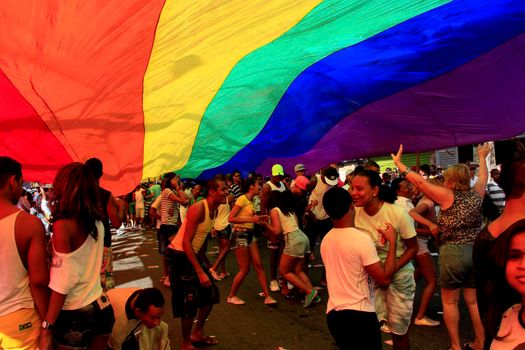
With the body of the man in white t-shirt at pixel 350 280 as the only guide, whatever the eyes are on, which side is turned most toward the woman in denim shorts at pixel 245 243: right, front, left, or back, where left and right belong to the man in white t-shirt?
left

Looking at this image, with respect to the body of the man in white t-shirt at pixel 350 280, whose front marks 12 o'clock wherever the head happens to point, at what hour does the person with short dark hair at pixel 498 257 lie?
The person with short dark hair is roughly at 3 o'clock from the man in white t-shirt.

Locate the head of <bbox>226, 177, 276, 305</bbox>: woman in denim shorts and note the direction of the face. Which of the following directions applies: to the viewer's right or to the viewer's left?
to the viewer's right

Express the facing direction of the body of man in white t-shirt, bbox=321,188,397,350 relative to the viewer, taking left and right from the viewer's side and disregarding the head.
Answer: facing away from the viewer and to the right of the viewer

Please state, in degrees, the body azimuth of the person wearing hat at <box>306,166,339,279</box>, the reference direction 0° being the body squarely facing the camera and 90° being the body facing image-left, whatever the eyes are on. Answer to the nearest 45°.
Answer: approximately 315°

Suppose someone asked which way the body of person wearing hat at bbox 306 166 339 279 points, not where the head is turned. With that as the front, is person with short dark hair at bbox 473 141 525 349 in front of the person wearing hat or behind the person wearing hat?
in front

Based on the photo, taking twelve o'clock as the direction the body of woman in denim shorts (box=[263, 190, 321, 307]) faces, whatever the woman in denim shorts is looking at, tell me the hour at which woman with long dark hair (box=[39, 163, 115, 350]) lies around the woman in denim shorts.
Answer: The woman with long dark hair is roughly at 8 o'clock from the woman in denim shorts.

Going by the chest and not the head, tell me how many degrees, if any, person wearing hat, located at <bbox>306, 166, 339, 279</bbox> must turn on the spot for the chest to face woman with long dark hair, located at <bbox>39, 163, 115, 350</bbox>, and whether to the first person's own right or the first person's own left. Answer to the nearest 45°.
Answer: approximately 45° to the first person's own right

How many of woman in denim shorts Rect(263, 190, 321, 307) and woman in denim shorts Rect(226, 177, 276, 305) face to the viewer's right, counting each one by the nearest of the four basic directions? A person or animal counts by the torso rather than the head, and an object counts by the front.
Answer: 1

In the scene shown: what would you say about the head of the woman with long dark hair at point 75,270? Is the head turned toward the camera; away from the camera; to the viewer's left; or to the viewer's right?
away from the camera
